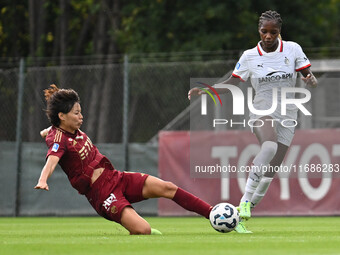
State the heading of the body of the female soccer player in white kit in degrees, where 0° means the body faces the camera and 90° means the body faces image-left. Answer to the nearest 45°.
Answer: approximately 0°

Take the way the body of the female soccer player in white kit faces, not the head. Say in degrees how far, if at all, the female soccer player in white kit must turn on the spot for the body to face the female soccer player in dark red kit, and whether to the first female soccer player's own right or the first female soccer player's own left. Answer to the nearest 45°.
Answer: approximately 45° to the first female soccer player's own right
